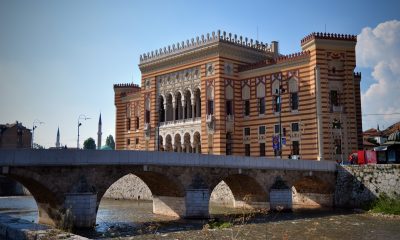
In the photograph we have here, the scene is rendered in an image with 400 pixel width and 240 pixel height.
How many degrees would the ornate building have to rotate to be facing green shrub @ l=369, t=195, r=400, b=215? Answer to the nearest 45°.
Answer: approximately 90° to its left

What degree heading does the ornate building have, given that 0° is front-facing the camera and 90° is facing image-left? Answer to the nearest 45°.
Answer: approximately 45°

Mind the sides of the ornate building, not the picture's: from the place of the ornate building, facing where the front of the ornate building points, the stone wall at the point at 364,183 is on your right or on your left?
on your left
